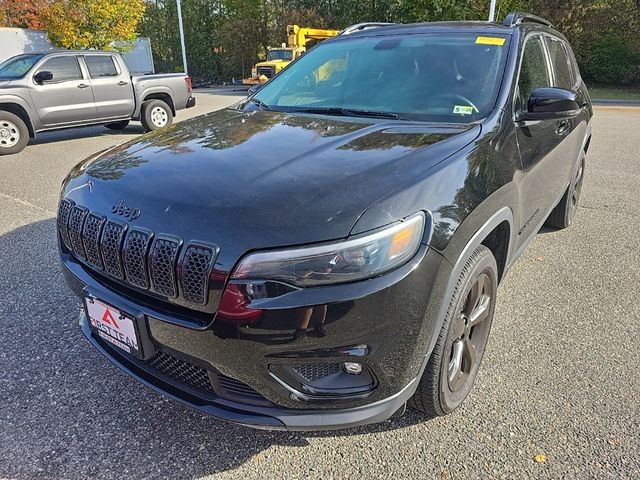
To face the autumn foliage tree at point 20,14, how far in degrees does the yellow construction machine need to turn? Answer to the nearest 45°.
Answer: approximately 90° to its right

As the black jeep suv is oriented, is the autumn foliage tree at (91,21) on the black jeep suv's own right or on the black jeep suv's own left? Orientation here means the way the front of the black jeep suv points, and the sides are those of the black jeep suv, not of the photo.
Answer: on the black jeep suv's own right

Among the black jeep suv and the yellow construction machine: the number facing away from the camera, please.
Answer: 0

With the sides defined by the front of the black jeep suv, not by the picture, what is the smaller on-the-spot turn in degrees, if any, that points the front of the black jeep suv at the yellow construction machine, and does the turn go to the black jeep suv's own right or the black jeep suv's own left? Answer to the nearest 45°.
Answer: approximately 135° to the black jeep suv's own right

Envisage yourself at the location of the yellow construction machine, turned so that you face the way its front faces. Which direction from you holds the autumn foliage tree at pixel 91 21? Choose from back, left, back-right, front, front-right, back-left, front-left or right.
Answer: front-right

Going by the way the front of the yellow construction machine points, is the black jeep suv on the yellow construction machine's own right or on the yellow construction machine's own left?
on the yellow construction machine's own left

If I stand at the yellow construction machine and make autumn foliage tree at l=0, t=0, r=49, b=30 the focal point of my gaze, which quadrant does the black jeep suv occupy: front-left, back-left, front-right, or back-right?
back-left

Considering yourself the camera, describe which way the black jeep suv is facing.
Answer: facing the viewer and to the left of the viewer

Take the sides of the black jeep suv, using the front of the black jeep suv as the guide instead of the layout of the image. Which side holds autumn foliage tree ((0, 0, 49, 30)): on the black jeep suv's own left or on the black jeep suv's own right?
on the black jeep suv's own right
